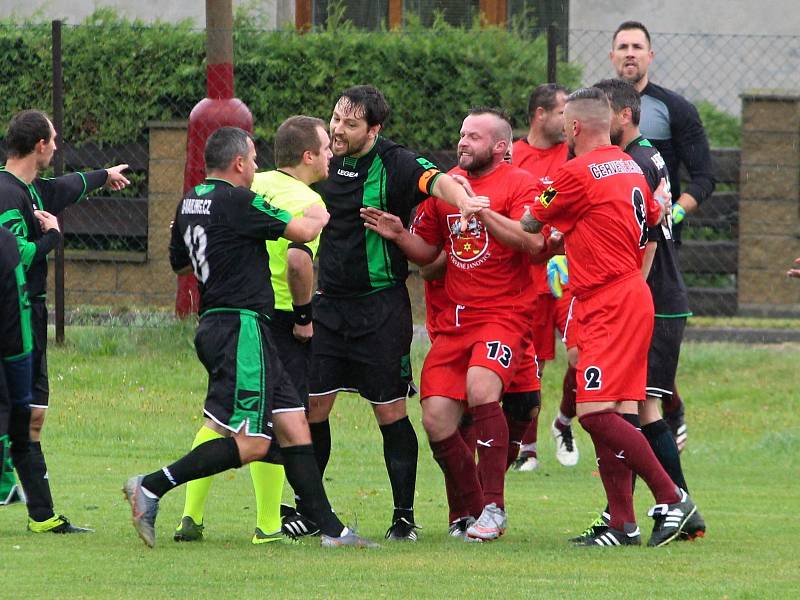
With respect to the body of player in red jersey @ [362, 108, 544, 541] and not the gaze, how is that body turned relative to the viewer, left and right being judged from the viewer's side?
facing the viewer and to the left of the viewer

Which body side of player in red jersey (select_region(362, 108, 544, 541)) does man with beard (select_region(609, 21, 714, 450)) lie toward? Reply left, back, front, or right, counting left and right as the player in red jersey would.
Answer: back

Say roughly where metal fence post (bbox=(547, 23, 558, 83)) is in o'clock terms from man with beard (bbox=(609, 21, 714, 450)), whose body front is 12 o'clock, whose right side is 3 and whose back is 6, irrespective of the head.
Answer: The metal fence post is roughly at 4 o'clock from the man with beard.

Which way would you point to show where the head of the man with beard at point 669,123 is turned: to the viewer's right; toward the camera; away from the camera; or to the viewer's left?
toward the camera

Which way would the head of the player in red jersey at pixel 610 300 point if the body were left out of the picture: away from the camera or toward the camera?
away from the camera

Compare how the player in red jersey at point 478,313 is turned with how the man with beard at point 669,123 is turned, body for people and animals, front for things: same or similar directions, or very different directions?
same or similar directions

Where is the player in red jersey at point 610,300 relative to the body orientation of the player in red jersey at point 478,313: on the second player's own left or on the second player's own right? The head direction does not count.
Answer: on the second player's own left

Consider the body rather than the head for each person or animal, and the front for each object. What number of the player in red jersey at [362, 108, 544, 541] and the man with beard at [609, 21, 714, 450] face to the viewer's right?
0
